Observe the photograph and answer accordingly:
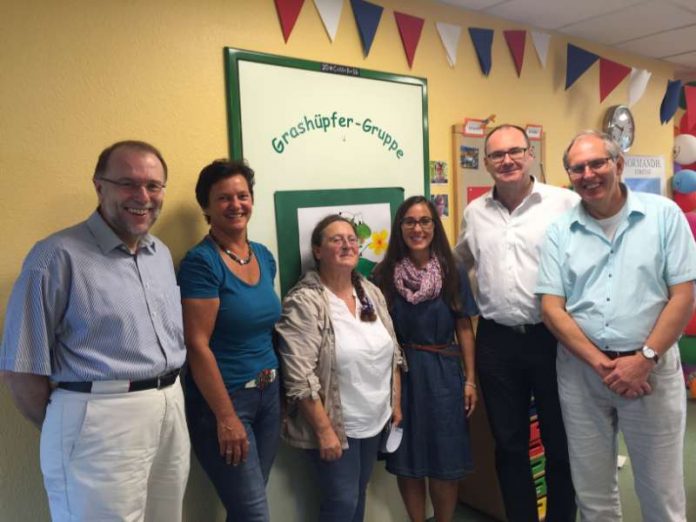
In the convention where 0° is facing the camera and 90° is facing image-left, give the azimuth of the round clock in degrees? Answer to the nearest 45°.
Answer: approximately 315°

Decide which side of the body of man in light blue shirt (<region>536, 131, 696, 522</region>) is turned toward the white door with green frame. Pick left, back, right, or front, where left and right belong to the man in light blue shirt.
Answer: right

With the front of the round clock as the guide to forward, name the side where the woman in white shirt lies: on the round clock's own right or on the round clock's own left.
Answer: on the round clock's own right

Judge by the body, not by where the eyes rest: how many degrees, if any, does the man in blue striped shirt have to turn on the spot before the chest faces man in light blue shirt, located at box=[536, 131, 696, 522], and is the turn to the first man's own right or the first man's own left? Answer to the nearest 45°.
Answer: approximately 45° to the first man's own left

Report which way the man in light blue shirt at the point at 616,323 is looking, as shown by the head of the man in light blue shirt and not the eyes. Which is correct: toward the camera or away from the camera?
toward the camera

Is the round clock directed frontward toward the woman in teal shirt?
no

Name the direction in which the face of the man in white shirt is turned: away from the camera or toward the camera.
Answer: toward the camera

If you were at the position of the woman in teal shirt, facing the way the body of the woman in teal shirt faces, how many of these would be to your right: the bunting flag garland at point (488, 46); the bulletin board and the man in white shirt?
0

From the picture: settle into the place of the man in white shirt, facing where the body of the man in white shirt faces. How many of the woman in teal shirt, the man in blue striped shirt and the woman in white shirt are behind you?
0

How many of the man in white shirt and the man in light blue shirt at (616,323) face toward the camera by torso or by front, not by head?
2

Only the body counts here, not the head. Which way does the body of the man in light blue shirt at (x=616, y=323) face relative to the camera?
toward the camera

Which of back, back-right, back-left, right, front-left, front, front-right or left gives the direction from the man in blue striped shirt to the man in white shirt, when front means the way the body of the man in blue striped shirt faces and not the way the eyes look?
front-left

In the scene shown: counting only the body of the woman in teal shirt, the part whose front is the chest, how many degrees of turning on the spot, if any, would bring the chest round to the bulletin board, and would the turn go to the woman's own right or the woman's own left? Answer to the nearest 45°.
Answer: approximately 90° to the woman's own left

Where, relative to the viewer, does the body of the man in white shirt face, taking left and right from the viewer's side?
facing the viewer

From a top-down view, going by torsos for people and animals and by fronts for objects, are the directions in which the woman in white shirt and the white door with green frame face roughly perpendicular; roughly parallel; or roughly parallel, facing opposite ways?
roughly parallel
